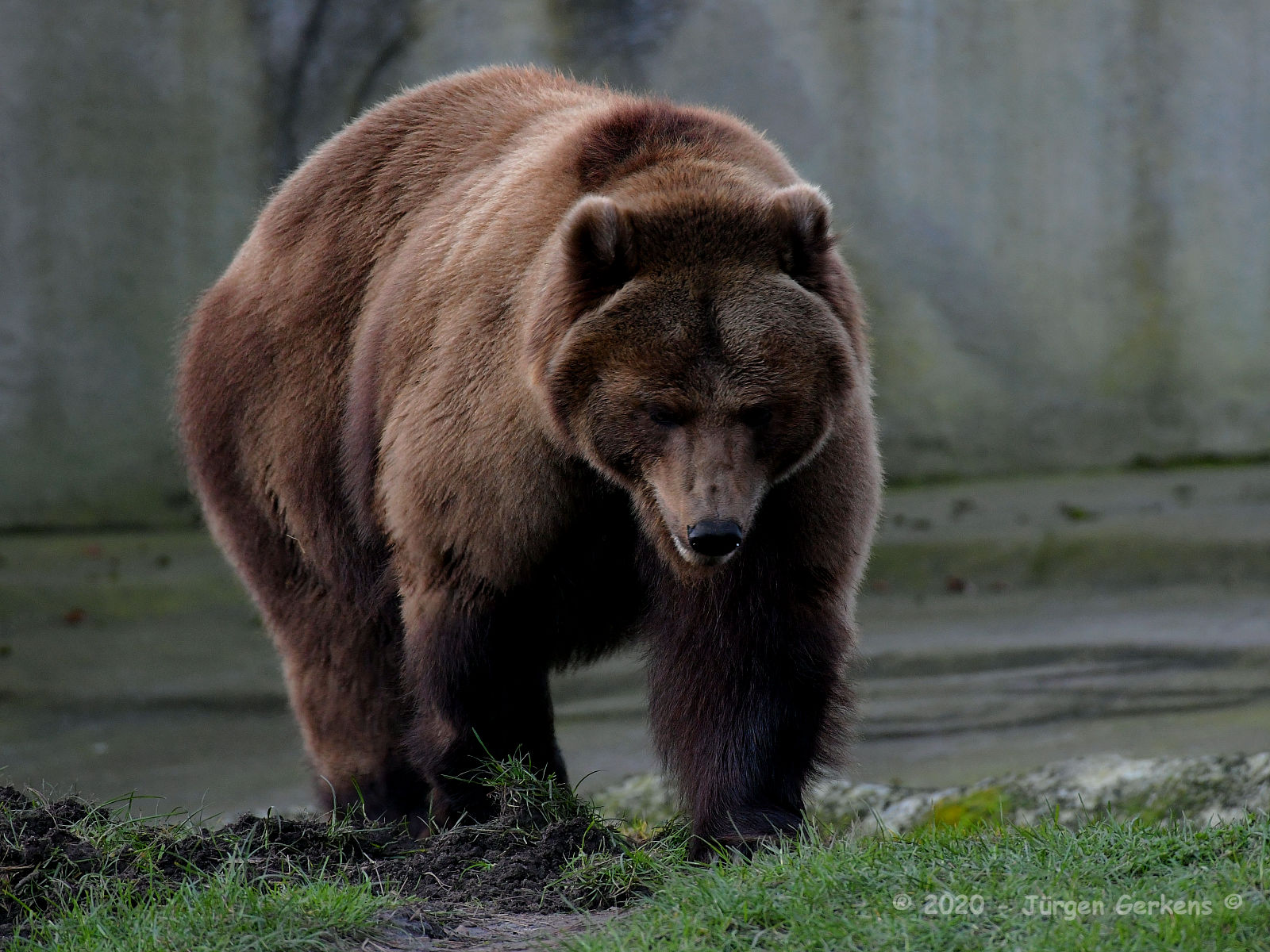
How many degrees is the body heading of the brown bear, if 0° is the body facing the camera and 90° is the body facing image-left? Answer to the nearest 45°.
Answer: approximately 315°
